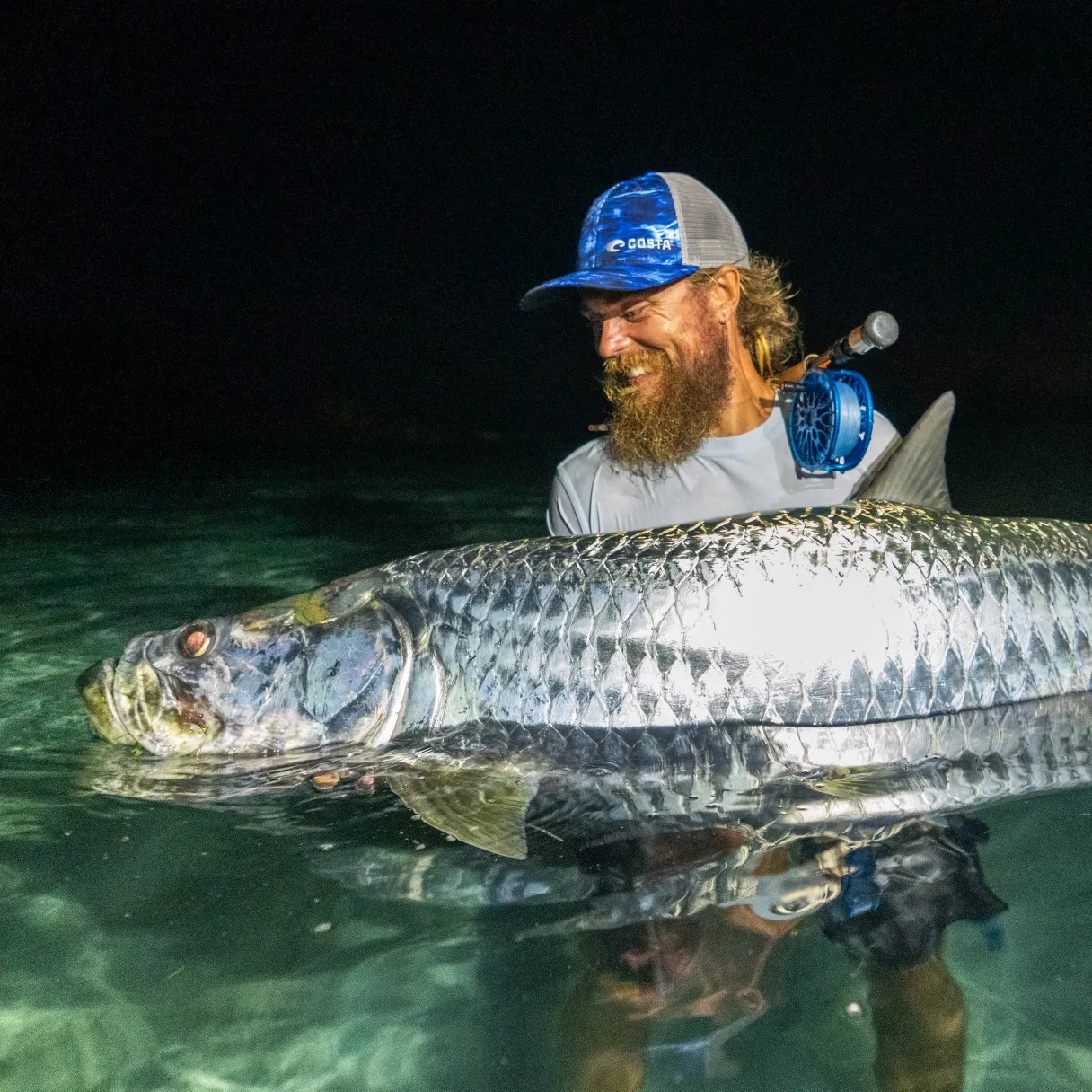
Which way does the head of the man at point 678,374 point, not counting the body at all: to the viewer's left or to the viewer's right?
to the viewer's left

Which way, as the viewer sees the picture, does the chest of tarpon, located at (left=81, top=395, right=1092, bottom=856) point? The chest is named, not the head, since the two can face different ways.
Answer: to the viewer's left
